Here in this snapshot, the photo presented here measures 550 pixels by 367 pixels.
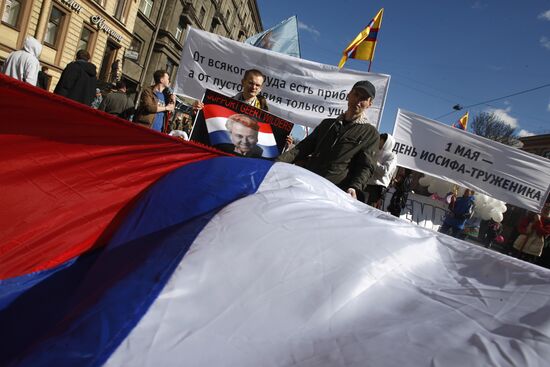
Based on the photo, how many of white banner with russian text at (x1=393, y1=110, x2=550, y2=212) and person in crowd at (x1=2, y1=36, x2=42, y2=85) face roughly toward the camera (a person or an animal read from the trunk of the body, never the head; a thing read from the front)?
1

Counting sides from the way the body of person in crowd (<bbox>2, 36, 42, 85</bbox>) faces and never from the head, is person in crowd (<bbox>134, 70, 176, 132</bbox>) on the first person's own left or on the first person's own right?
on the first person's own right

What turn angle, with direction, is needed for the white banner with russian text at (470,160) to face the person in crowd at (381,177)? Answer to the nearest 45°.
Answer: approximately 90° to its right

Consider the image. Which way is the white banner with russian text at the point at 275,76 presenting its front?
toward the camera

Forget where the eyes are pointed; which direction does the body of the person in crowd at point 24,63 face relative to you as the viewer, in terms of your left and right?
facing away from the viewer and to the right of the viewer

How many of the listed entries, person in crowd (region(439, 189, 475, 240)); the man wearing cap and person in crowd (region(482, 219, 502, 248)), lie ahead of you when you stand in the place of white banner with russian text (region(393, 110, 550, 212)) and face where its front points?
1

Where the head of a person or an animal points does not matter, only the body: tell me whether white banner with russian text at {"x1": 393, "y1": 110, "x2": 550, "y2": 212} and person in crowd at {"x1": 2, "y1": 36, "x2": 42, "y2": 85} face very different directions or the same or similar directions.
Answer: very different directions

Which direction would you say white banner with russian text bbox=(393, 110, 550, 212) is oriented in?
toward the camera

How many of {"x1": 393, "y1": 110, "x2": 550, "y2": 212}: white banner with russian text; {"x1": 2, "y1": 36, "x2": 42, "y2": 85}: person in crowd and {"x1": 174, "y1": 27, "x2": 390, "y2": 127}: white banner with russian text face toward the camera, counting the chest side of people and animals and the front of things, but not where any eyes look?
2

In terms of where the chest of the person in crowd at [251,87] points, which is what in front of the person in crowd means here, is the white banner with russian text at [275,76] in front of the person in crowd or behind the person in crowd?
behind

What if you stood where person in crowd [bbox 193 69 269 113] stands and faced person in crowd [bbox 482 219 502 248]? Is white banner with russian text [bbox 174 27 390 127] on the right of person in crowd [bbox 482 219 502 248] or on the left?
left

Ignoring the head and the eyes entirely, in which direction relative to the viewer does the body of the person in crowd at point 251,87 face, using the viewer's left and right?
facing the viewer

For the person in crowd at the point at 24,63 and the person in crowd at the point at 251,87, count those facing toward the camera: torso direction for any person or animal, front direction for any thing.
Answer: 1

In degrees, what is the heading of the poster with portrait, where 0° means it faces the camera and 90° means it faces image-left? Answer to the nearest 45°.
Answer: approximately 0°

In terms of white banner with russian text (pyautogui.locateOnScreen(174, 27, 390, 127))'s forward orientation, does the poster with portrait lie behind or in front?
in front

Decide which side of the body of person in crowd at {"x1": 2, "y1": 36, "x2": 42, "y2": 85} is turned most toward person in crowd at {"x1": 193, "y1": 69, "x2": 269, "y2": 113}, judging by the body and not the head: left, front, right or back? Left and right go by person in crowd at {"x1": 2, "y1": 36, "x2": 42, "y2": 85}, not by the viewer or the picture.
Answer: right
